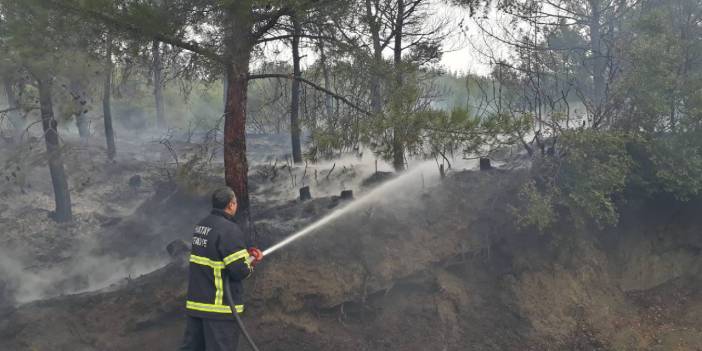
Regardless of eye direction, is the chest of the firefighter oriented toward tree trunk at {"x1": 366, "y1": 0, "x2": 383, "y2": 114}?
yes

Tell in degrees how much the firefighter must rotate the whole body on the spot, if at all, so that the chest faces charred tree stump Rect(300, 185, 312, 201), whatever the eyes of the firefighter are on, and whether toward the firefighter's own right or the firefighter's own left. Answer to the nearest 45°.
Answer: approximately 45° to the firefighter's own left

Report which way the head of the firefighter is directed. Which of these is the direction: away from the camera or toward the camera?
away from the camera

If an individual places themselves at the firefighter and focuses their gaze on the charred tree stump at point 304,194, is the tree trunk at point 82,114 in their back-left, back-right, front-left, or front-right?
front-left

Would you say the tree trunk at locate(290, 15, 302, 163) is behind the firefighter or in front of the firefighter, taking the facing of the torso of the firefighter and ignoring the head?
in front

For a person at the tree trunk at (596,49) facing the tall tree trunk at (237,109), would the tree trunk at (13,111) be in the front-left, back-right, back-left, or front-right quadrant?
front-right

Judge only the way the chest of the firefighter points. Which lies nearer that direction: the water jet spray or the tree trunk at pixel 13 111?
the water jet spray

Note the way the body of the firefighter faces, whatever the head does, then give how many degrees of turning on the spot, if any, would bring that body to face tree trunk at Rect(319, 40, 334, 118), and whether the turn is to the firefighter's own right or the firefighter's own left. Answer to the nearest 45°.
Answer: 0° — they already face it

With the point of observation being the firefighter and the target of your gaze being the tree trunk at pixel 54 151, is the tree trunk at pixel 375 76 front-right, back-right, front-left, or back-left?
front-right

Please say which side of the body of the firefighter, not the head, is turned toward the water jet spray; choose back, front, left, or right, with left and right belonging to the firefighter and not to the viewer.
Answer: front

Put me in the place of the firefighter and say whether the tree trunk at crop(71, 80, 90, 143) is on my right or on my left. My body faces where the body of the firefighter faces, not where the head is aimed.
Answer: on my left

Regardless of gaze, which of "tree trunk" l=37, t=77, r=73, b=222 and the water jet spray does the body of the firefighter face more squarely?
the water jet spray

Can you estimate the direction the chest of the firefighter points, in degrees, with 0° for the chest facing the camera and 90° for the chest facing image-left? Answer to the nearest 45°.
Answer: approximately 225°

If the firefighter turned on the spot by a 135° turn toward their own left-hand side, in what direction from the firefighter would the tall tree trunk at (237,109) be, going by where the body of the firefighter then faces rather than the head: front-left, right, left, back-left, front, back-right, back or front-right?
right

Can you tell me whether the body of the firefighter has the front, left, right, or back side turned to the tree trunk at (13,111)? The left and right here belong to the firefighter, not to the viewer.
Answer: left

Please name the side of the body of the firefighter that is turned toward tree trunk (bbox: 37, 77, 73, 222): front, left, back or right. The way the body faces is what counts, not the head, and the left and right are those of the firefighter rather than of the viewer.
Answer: left
